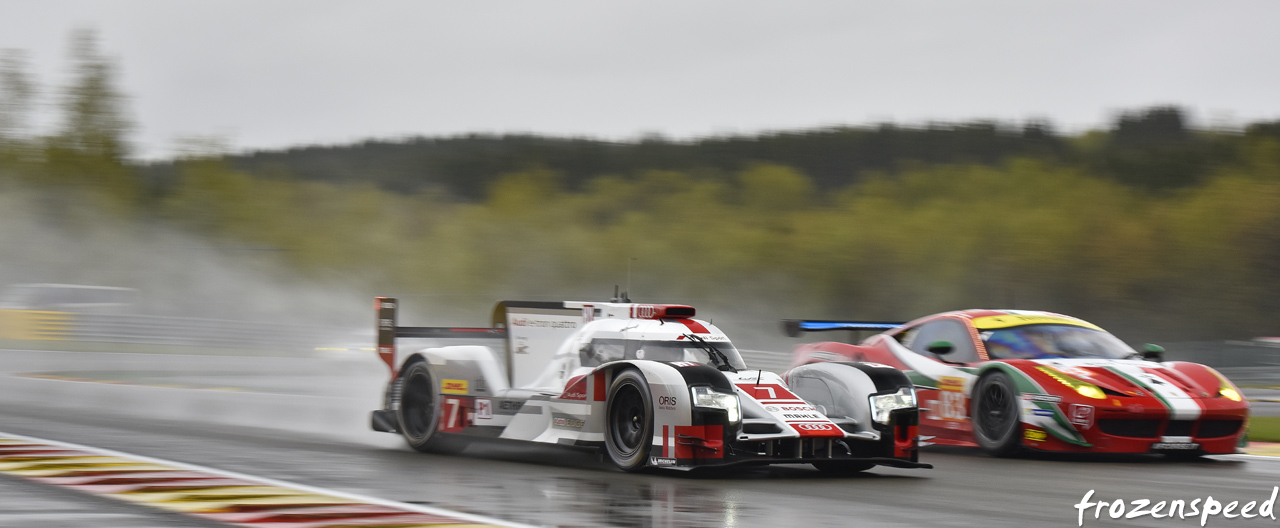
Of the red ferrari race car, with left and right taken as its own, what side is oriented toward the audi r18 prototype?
right

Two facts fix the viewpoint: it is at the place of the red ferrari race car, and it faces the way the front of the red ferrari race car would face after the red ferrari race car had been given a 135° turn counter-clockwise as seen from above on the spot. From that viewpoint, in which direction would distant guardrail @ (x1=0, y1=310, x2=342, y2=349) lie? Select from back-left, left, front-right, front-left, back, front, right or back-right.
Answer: front-left

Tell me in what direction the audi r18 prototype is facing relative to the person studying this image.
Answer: facing the viewer and to the right of the viewer

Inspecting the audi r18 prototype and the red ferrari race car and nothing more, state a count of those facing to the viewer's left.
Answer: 0

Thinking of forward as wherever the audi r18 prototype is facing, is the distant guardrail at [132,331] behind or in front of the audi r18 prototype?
behind

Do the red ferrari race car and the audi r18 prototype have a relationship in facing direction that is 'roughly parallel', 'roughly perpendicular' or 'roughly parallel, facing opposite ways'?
roughly parallel

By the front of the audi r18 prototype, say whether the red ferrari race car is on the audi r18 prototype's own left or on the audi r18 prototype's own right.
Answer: on the audi r18 prototype's own left
